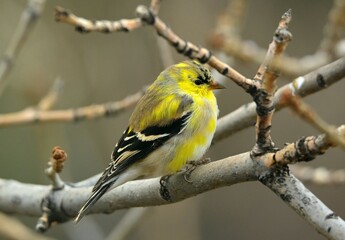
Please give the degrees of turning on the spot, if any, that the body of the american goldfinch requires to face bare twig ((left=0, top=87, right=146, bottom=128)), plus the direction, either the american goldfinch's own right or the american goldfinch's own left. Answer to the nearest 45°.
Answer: approximately 180°

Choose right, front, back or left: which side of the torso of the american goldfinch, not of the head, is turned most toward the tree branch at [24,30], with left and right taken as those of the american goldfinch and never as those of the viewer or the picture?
back

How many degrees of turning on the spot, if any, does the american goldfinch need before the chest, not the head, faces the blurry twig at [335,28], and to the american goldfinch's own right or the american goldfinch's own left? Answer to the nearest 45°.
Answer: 0° — it already faces it

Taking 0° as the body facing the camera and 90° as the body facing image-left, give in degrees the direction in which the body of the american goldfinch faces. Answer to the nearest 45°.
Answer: approximately 270°

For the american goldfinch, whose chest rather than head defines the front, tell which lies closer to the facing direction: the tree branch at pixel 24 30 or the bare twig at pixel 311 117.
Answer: the bare twig
